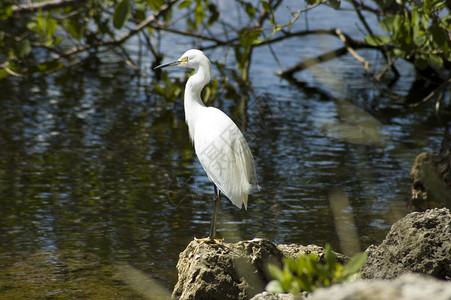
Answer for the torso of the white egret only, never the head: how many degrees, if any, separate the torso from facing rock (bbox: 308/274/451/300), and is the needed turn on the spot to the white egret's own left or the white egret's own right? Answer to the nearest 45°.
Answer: approximately 90° to the white egret's own left

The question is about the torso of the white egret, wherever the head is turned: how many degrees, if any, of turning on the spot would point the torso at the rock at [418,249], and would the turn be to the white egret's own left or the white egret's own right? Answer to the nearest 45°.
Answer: approximately 135° to the white egret's own left

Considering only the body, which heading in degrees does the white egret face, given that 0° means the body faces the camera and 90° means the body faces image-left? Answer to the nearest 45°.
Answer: approximately 90°

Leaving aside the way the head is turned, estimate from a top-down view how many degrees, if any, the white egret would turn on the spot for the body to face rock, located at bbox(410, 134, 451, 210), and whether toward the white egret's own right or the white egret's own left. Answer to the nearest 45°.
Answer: approximately 135° to the white egret's own right
